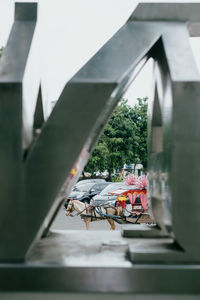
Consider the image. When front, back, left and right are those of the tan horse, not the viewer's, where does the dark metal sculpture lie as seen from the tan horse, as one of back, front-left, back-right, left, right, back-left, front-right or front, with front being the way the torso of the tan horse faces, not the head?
left

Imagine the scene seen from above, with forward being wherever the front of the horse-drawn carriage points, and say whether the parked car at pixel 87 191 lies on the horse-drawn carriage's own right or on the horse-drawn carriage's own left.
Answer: on the horse-drawn carriage's own right

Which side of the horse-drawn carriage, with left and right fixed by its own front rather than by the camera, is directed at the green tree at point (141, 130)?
right

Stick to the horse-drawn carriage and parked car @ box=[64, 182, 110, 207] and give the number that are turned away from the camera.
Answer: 0

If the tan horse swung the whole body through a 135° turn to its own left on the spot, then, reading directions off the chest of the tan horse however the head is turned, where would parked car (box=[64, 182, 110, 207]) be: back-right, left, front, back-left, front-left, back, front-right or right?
back-left

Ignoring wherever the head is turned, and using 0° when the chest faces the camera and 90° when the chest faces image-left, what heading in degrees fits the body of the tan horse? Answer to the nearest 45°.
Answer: approximately 90°

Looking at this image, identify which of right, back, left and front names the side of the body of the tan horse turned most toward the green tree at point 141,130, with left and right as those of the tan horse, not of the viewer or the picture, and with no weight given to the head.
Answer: right

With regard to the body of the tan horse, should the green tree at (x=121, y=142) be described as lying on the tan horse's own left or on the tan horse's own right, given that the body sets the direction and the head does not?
on the tan horse's own right

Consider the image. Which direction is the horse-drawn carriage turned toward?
to the viewer's left

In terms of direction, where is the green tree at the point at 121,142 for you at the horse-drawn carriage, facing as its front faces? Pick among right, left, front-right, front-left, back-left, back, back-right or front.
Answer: right
